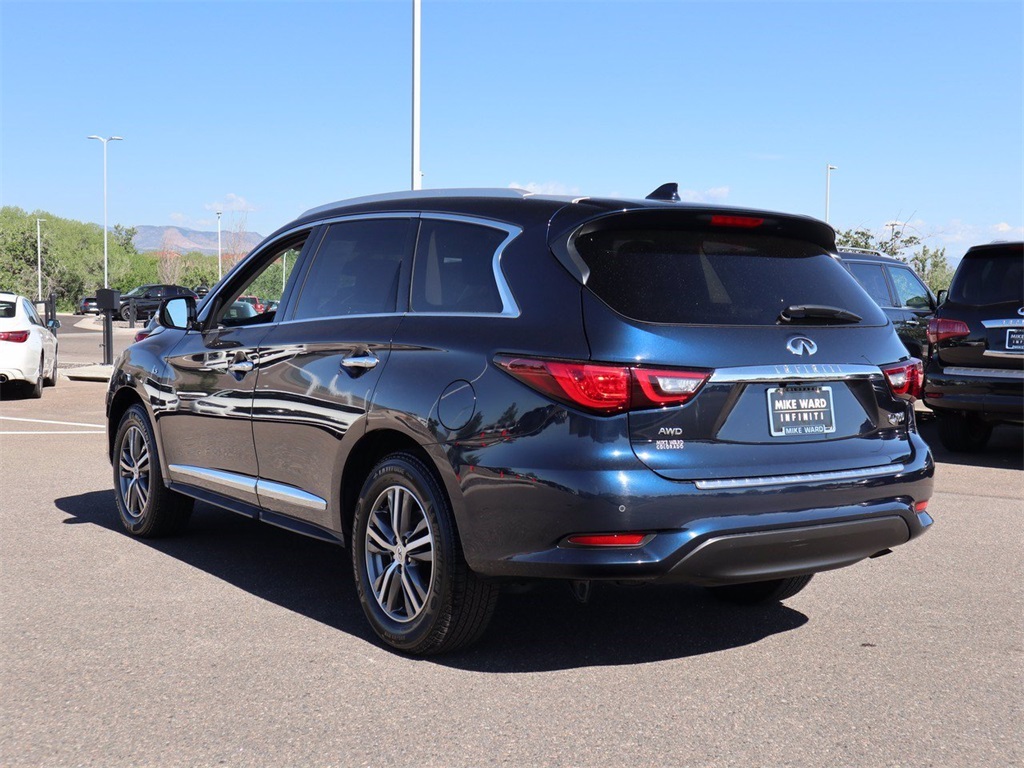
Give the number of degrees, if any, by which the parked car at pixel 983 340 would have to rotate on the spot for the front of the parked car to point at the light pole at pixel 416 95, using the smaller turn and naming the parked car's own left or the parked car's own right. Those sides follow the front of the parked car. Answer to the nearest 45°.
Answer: approximately 45° to the parked car's own left

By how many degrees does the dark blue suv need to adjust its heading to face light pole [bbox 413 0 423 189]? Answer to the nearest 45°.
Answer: approximately 45° to its right

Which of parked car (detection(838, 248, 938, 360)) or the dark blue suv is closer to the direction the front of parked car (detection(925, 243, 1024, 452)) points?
the parked car

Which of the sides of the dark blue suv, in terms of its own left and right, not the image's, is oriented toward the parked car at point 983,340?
right

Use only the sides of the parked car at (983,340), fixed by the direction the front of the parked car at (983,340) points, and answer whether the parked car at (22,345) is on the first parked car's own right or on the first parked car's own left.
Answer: on the first parked car's own left

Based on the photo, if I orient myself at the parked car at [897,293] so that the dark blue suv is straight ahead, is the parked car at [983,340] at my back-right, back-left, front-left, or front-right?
front-left

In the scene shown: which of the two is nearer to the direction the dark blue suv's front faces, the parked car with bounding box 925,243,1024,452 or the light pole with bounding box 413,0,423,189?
the light pole

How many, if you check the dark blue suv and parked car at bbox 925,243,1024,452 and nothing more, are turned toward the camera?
0

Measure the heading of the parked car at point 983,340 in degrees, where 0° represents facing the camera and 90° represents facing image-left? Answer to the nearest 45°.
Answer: approximately 180°

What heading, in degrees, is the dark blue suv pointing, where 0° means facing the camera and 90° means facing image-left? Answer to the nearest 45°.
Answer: approximately 135°

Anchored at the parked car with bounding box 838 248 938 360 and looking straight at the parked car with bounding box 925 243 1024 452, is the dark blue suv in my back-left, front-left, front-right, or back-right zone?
front-right

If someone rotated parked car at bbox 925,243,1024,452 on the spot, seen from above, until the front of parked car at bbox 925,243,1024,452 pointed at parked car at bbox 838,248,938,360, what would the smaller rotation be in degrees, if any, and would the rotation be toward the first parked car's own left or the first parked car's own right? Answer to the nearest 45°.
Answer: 0° — it already faces it
